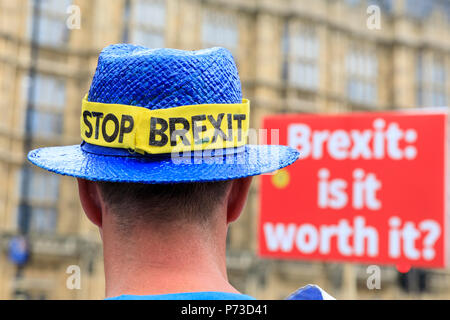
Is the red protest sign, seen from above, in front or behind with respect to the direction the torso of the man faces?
in front

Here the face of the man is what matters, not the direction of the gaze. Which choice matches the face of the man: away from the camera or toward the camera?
away from the camera

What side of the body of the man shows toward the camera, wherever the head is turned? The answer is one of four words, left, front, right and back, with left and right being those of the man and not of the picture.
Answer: back
